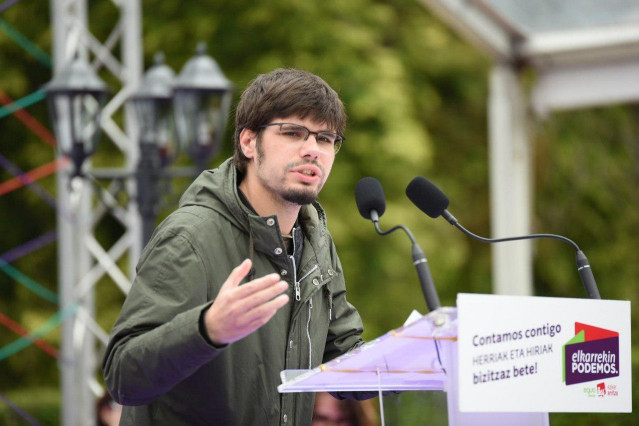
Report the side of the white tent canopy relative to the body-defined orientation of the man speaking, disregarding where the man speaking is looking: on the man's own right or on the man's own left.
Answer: on the man's own left

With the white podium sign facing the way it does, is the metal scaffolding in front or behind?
behind

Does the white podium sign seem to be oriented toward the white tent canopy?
no

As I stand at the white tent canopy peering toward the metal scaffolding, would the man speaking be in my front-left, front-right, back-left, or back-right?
front-left

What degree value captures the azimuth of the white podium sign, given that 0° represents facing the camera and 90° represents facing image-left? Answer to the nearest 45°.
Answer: approximately 315°

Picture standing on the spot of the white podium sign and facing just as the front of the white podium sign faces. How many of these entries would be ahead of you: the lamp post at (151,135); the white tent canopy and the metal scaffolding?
0

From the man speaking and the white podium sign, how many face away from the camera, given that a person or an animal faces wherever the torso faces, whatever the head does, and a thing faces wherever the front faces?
0

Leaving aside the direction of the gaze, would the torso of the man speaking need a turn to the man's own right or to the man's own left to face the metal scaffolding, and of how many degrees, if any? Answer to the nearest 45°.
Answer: approximately 135° to the man's own left

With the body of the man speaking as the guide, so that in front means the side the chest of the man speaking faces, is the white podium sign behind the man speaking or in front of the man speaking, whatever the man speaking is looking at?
in front

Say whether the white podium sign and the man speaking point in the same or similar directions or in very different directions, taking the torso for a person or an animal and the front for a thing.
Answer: same or similar directions

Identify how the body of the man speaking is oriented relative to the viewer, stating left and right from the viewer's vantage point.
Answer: facing the viewer and to the right of the viewer

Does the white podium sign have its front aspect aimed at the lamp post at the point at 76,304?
no

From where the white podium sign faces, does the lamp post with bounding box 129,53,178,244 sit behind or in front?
behind

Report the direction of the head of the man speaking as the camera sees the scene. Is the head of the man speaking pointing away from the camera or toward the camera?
toward the camera
